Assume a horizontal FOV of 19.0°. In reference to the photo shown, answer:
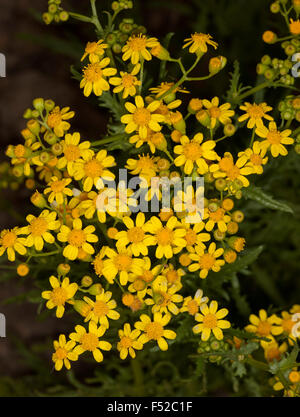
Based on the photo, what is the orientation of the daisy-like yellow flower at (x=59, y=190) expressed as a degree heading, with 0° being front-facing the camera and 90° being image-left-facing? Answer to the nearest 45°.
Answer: approximately 0°

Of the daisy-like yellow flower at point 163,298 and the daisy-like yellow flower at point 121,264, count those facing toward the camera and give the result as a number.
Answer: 2

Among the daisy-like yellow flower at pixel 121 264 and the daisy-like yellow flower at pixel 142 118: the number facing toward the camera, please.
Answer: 2

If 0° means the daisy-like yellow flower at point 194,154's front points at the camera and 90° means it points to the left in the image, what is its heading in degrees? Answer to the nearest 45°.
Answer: approximately 0°
